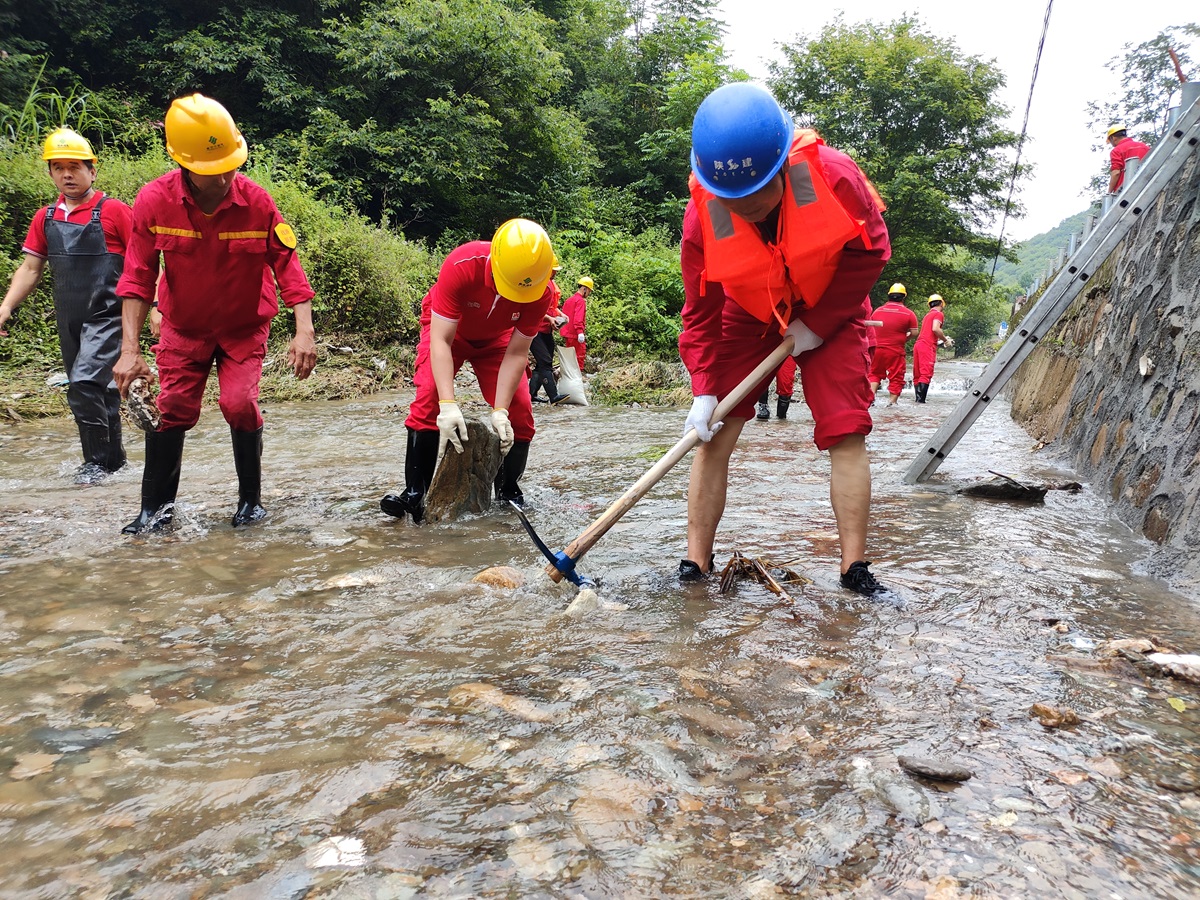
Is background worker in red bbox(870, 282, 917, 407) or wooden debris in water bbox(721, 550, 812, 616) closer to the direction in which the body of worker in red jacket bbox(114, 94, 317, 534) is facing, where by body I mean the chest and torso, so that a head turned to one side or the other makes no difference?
the wooden debris in water

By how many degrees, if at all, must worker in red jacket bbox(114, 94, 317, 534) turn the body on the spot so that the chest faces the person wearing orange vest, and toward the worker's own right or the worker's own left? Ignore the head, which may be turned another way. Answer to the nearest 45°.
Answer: approximately 45° to the worker's own left

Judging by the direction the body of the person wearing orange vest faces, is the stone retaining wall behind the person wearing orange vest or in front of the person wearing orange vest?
behind

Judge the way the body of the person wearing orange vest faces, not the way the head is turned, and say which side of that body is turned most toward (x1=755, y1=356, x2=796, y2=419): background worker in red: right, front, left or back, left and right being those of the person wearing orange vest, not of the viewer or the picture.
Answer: back

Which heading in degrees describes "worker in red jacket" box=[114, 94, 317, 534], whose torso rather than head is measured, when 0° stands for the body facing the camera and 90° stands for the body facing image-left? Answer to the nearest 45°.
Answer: approximately 0°
